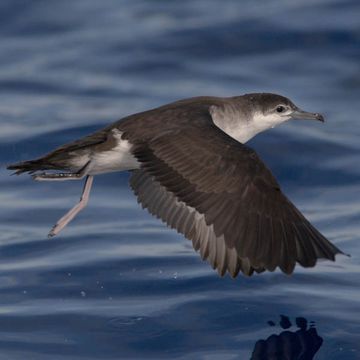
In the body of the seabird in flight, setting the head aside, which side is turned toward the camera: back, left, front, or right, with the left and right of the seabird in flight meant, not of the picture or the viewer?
right
